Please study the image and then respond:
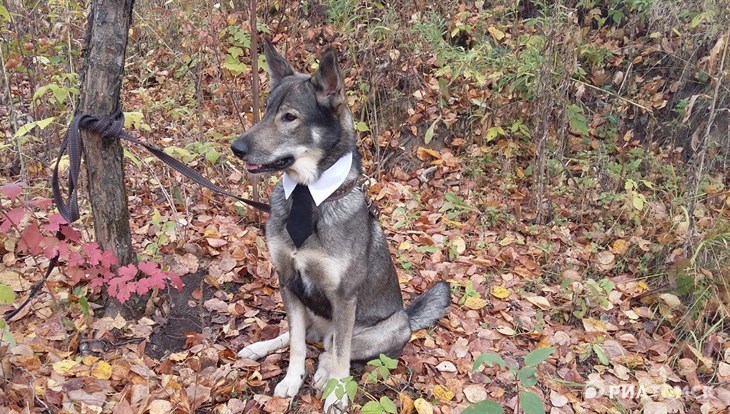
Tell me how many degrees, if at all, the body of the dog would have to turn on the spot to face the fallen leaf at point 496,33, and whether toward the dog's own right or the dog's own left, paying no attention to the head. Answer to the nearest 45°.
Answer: approximately 180°

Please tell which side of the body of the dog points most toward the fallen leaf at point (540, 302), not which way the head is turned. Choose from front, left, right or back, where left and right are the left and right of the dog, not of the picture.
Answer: back

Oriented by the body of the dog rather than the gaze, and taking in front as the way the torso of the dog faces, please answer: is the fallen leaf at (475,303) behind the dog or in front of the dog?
behind

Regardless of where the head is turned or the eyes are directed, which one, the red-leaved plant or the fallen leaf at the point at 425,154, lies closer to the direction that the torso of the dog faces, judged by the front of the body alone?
the red-leaved plant

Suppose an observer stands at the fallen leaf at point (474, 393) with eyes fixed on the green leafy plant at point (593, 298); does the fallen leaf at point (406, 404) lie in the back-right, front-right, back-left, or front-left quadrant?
back-left

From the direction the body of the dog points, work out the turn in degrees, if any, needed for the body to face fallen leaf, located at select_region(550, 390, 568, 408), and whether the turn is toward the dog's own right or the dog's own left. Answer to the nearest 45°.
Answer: approximately 135° to the dog's own left

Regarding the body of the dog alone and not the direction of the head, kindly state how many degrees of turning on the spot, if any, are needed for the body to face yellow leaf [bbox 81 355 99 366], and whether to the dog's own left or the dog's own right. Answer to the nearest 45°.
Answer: approximately 45° to the dog's own right

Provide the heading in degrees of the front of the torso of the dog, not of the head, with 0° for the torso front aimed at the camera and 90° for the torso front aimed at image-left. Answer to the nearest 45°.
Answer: approximately 45°

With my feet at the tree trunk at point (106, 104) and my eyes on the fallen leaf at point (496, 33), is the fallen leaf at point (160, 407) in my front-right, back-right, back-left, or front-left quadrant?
back-right
